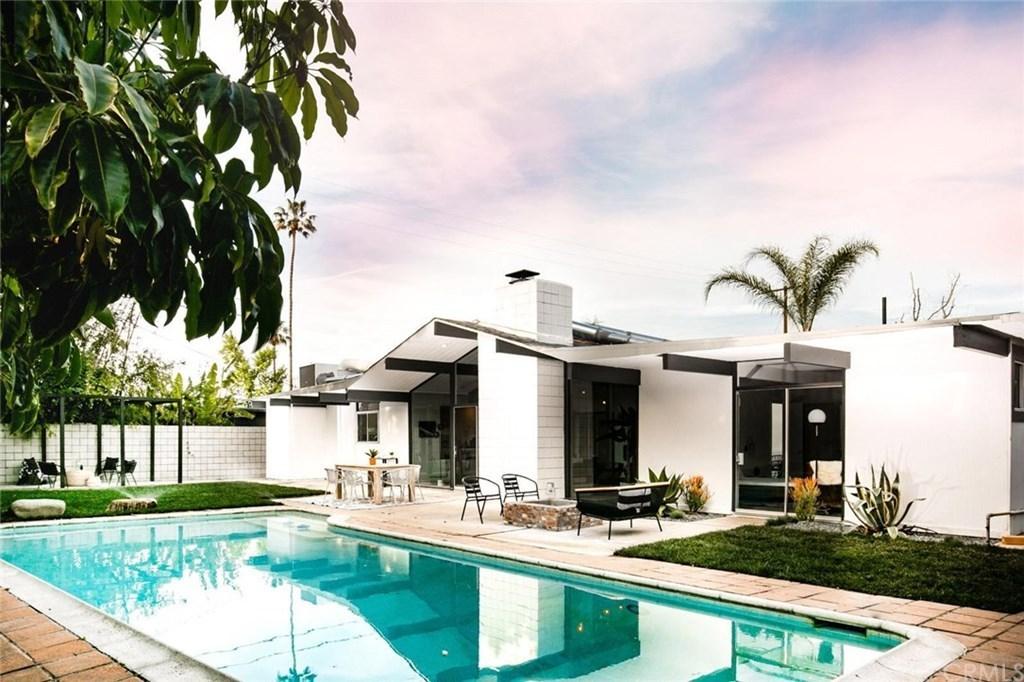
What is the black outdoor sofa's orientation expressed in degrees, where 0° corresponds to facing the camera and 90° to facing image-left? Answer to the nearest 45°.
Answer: approximately 135°

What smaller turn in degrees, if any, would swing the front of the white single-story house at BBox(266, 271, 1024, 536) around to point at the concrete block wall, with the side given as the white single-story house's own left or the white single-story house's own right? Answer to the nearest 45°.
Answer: approximately 90° to the white single-story house's own right

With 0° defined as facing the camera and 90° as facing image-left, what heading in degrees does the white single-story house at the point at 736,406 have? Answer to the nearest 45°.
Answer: approximately 45°

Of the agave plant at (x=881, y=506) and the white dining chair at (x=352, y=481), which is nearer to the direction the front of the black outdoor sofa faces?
the white dining chair

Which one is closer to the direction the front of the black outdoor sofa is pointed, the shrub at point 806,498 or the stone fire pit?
the stone fire pit
